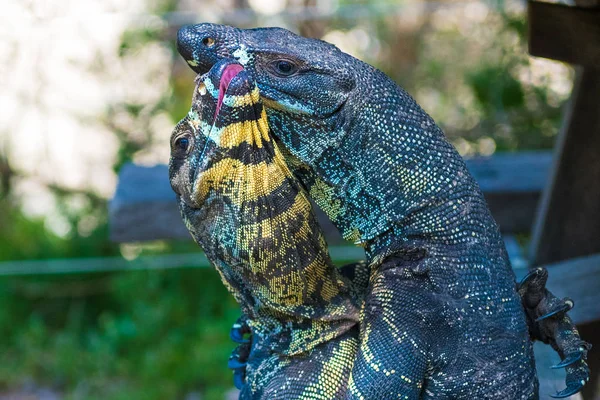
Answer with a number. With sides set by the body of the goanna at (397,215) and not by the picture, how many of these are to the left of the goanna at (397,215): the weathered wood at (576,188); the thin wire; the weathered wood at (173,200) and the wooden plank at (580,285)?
0

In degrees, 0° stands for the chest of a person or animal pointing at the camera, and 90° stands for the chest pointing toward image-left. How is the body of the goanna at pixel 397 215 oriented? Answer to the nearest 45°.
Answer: approximately 90°

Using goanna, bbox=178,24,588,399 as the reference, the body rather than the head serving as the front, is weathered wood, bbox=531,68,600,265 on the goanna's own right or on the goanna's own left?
on the goanna's own right

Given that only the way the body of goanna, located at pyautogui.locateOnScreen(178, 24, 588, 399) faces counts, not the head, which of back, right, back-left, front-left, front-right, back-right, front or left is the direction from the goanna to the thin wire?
front-right

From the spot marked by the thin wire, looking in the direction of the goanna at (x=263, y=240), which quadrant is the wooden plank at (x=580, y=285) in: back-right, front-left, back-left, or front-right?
front-left

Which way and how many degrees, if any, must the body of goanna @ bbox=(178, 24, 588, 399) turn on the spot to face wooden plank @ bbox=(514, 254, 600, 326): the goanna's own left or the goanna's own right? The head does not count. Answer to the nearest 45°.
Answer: approximately 135° to the goanna's own right

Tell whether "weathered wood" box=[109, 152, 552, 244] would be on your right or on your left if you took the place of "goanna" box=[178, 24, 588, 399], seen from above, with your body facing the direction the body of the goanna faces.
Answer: on your right
